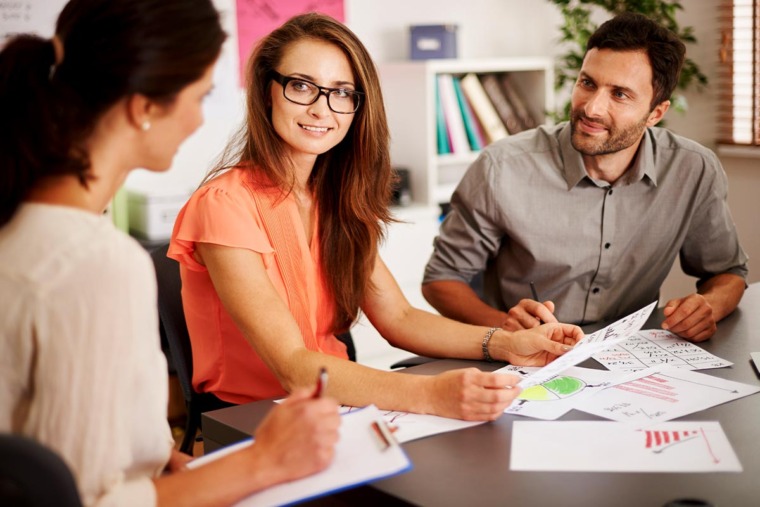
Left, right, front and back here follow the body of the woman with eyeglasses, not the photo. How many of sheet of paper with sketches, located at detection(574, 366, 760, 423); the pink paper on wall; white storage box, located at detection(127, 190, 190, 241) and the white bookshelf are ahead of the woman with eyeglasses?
1

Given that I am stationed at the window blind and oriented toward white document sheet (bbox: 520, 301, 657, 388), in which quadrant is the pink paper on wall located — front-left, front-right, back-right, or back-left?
front-right

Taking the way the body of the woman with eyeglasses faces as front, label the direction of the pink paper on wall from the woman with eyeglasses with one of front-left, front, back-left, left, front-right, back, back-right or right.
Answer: back-left

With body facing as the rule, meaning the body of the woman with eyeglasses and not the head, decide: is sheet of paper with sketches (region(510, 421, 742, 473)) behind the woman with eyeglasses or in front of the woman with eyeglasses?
in front

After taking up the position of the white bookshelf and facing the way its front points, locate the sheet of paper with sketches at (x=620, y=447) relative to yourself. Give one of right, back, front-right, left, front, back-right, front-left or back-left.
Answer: front-right

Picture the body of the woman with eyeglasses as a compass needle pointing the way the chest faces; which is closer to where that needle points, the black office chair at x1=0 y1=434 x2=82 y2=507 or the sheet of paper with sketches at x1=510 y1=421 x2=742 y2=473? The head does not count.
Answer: the sheet of paper with sketches

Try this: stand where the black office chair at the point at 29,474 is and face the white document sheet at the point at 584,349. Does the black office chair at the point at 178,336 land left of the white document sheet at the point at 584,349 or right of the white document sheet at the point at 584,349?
left

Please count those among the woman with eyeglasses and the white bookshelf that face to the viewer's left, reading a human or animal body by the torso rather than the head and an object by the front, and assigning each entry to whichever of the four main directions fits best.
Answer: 0

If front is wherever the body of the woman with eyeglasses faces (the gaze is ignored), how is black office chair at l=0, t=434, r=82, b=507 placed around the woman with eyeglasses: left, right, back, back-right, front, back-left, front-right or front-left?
front-right

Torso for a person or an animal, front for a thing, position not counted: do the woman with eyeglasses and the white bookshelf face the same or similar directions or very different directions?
same or similar directions

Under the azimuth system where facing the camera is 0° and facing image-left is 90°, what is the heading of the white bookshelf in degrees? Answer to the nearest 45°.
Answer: approximately 315°

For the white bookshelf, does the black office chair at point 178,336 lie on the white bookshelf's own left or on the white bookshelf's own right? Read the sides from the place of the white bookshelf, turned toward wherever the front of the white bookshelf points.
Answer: on the white bookshelf's own right

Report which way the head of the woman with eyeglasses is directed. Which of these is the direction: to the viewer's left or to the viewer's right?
to the viewer's left

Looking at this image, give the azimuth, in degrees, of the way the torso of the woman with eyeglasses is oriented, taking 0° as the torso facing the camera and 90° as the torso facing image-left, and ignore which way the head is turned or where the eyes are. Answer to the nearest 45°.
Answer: approximately 315°
